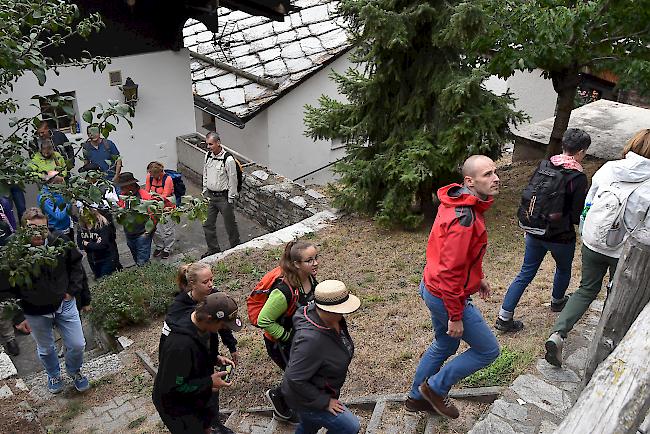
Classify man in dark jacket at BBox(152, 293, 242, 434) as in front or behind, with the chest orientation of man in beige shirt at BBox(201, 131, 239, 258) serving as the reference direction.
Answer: in front

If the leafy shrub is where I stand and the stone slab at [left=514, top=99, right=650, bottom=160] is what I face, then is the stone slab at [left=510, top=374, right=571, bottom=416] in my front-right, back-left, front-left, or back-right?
front-right

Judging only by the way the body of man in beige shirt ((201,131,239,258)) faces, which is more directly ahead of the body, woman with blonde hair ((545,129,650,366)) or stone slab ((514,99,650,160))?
the woman with blonde hair

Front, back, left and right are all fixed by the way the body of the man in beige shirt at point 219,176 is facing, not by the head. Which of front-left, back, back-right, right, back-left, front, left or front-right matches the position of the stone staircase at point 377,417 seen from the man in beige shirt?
front-left

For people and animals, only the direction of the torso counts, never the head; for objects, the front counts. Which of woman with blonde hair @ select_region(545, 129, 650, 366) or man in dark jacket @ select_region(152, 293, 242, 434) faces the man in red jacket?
the man in dark jacket

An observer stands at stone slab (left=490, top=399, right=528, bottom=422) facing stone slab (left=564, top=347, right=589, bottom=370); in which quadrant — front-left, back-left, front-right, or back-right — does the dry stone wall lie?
front-left

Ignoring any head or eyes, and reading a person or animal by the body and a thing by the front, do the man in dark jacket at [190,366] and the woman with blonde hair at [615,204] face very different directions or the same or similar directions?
same or similar directions

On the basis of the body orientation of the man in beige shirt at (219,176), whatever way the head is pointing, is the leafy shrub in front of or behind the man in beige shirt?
in front

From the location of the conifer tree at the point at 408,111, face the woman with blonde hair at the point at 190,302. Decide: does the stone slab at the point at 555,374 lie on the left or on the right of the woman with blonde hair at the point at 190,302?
left

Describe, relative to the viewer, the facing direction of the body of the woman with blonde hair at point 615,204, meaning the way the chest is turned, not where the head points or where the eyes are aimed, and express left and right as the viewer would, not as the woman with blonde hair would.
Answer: facing away from the viewer and to the right of the viewer

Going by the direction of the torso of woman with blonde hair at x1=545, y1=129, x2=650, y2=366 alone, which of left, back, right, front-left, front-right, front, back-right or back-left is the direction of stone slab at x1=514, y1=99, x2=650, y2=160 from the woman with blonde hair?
front-left

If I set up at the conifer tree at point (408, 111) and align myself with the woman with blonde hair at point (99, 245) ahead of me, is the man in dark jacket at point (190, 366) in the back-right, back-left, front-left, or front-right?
front-left

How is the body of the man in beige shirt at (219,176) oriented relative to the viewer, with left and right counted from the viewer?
facing the viewer and to the left of the viewer
